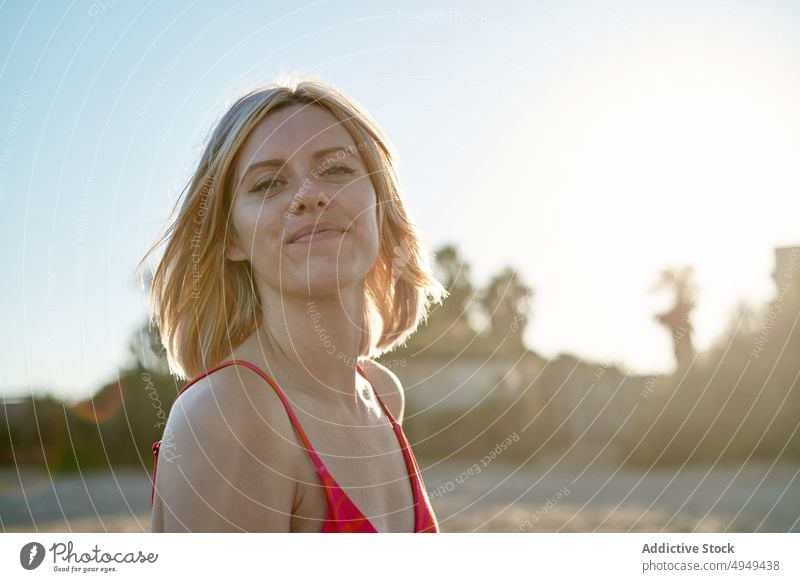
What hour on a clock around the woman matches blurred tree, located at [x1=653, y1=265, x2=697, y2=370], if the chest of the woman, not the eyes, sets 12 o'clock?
The blurred tree is roughly at 9 o'clock from the woman.

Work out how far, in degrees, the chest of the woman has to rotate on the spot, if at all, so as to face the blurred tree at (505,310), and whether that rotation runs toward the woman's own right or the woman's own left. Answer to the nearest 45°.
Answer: approximately 135° to the woman's own left

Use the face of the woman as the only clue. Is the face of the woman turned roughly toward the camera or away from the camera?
toward the camera

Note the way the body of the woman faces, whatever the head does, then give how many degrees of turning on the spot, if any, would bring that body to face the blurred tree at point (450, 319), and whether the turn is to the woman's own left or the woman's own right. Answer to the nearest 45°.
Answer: approximately 135° to the woman's own left

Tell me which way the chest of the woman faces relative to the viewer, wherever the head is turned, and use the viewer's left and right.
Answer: facing the viewer and to the right of the viewer
